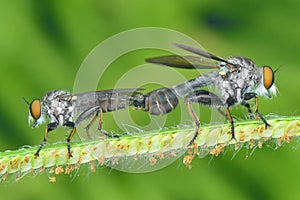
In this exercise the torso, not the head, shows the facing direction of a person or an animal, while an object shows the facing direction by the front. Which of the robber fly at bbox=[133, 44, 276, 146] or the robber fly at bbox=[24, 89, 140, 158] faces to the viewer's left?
the robber fly at bbox=[24, 89, 140, 158]

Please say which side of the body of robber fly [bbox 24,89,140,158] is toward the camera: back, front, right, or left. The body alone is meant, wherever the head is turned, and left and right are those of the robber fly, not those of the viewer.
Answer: left

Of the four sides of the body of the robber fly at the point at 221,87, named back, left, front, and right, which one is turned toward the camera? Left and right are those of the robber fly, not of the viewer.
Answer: right

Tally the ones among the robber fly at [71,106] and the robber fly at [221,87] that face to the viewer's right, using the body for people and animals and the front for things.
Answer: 1

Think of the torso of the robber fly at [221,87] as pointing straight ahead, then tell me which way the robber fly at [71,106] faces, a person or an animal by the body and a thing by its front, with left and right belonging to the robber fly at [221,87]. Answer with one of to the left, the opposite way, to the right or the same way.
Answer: the opposite way

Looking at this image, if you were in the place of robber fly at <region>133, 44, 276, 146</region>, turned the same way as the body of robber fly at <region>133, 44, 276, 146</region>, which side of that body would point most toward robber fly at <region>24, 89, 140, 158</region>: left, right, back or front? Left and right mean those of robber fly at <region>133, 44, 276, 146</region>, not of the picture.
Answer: back

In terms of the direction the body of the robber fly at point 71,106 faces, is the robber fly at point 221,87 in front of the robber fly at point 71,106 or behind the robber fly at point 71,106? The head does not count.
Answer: behind
